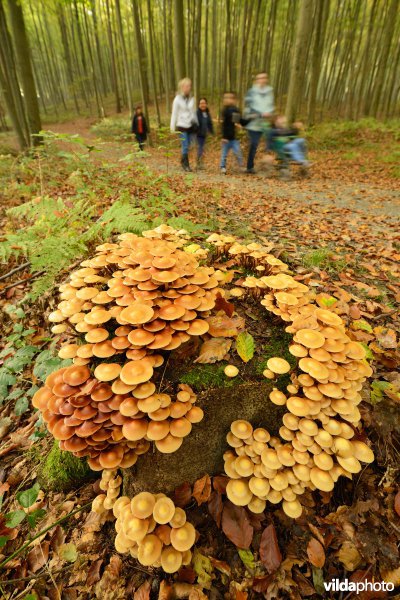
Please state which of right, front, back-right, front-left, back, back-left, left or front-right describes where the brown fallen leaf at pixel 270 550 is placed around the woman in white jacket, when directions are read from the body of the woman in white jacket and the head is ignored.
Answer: front-right

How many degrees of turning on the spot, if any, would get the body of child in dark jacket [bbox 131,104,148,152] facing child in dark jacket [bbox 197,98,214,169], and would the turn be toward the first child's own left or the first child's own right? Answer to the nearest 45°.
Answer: approximately 45° to the first child's own left

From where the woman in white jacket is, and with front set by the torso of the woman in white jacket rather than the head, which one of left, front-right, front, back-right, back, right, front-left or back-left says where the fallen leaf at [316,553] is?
front-right

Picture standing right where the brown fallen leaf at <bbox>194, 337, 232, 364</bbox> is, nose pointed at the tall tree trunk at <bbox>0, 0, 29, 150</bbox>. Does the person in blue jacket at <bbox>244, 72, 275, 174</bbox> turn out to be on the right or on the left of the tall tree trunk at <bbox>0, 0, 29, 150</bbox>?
right

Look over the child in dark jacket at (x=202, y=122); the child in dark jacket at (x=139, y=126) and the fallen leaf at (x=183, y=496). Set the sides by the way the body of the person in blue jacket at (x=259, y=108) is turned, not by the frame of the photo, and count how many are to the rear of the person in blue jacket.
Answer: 2

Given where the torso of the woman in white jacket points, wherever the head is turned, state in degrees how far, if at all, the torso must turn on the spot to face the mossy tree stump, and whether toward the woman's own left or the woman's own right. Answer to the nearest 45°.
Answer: approximately 45° to the woman's own right

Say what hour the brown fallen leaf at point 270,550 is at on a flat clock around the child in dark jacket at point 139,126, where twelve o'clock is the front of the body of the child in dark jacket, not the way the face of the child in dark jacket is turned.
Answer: The brown fallen leaf is roughly at 12 o'clock from the child in dark jacket.

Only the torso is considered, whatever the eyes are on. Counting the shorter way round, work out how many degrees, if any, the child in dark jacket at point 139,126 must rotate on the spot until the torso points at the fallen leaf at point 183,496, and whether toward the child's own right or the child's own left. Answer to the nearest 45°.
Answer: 0° — they already face it
